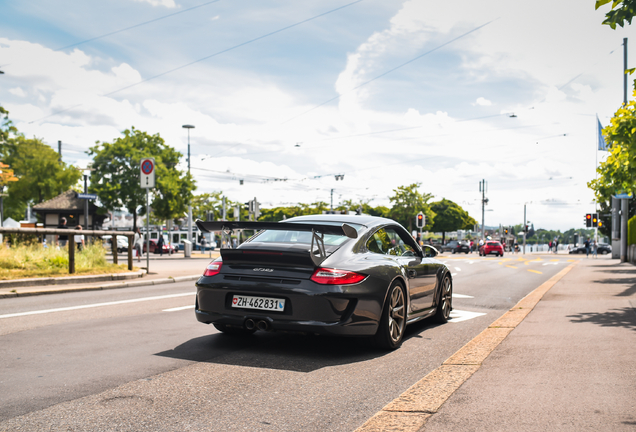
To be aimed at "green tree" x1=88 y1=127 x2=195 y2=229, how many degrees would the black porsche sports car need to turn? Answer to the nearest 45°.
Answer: approximately 45° to its left

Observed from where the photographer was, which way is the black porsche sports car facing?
facing away from the viewer and to the right of the viewer
